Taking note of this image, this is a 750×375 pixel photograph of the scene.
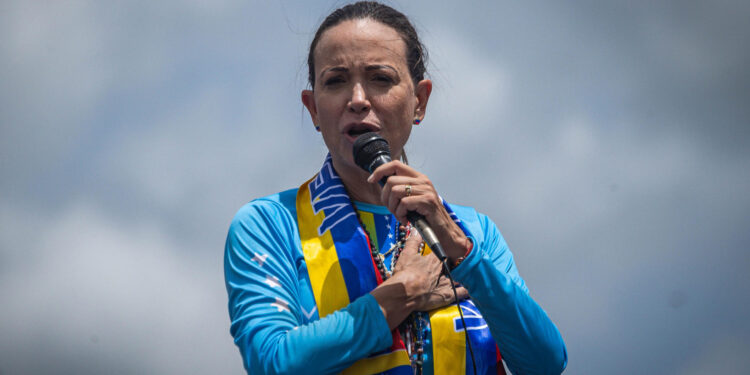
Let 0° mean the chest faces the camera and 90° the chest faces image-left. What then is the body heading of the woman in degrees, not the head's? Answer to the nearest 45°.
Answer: approximately 0°
